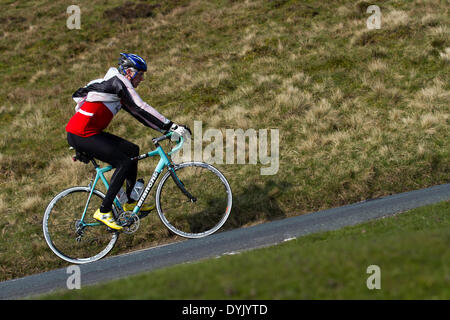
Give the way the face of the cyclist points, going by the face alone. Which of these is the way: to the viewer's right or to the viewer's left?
to the viewer's right

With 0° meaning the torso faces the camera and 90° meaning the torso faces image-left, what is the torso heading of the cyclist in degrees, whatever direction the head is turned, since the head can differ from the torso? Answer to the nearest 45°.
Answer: approximately 270°

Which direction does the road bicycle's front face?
to the viewer's right
